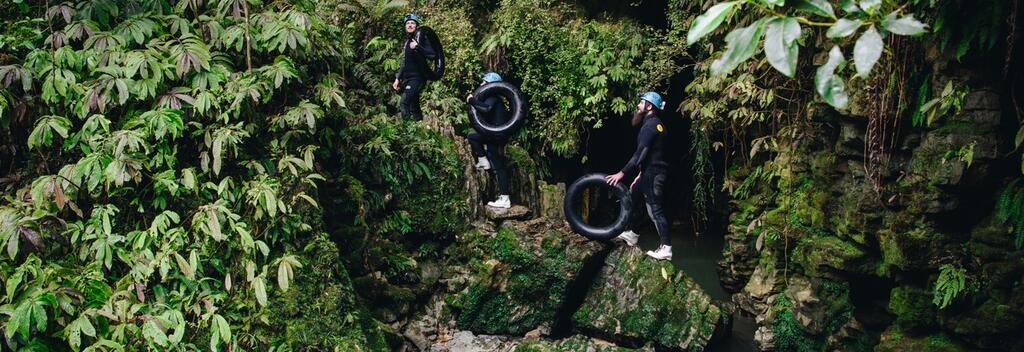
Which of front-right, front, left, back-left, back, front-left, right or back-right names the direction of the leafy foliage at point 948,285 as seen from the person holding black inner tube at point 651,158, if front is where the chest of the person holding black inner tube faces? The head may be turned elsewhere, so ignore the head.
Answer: back-left

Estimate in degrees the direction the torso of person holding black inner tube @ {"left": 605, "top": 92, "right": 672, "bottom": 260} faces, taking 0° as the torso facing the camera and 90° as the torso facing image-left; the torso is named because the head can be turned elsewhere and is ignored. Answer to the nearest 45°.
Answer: approximately 90°

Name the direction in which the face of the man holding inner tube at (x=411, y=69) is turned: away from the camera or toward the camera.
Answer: toward the camera

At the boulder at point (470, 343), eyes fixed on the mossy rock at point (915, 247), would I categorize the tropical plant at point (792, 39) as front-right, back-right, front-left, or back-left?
front-right

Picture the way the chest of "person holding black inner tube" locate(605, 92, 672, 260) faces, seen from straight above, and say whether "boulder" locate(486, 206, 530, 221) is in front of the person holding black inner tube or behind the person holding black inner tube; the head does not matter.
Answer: in front

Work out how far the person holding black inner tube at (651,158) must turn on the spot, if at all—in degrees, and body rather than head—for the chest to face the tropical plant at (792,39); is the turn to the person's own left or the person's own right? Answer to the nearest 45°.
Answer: approximately 90° to the person's own left

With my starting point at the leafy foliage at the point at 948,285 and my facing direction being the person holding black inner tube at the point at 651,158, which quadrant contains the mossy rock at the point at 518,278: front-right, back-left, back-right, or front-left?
front-left

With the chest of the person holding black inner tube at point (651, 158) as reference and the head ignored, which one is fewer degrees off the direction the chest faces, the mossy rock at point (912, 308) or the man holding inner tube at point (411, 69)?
the man holding inner tube

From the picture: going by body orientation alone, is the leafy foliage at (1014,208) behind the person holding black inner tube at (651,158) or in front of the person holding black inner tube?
behind

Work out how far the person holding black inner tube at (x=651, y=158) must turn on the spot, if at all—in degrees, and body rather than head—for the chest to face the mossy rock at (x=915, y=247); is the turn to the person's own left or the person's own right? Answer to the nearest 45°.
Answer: approximately 135° to the person's own left

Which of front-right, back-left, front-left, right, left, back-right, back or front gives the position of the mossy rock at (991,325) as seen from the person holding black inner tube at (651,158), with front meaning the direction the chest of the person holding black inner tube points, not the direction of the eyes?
back-left

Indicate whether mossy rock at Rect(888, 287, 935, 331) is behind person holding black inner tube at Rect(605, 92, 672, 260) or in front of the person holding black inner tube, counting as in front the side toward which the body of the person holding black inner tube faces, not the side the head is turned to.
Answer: behind

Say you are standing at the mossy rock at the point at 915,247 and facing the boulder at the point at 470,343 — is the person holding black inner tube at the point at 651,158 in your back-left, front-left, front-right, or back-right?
front-right

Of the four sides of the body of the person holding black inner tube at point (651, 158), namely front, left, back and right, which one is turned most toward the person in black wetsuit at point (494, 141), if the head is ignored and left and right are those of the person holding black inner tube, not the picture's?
front
